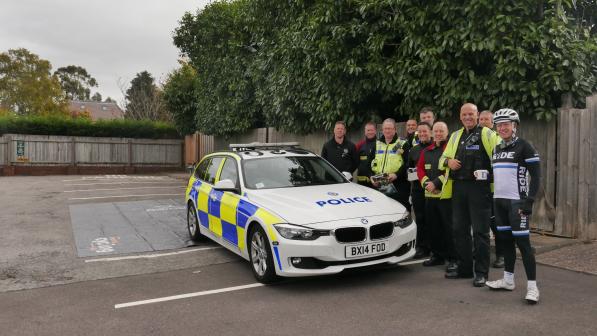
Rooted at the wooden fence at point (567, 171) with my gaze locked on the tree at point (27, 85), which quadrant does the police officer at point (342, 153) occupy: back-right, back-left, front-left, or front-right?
front-left

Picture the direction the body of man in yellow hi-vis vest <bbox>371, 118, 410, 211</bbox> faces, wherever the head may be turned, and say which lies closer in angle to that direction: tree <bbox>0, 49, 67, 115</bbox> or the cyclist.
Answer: the cyclist

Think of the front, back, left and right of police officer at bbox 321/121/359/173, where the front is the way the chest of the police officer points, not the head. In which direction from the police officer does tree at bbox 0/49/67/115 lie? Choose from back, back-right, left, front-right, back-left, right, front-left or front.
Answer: back-right

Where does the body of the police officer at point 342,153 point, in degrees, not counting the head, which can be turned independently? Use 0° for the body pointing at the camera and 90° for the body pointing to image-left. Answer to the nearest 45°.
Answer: approximately 0°

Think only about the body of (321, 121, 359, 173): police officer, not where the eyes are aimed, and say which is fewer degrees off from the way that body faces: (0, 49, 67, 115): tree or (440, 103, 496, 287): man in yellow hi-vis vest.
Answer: the man in yellow hi-vis vest

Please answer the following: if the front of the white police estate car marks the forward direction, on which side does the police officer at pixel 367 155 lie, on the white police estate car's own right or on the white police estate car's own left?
on the white police estate car's own left

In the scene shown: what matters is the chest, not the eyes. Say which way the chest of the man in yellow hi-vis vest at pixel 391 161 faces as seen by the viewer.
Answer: toward the camera

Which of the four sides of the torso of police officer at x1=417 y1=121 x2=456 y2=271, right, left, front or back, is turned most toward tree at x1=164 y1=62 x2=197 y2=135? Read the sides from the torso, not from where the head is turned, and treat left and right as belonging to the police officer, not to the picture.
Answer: right

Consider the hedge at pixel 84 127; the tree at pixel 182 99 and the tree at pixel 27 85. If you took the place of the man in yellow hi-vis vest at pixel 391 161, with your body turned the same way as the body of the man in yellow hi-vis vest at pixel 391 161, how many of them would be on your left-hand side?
0

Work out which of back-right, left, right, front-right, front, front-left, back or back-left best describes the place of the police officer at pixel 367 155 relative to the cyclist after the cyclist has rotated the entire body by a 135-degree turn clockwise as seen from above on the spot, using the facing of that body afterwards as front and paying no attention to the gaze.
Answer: front-left

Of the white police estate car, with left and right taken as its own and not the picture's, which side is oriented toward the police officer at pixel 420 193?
left

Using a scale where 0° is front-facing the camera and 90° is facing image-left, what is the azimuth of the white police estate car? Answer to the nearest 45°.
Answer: approximately 315°

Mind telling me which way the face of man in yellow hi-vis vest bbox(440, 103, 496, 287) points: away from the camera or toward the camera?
toward the camera

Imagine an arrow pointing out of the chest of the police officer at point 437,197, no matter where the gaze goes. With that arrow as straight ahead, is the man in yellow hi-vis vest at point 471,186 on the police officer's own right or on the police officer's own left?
on the police officer's own left

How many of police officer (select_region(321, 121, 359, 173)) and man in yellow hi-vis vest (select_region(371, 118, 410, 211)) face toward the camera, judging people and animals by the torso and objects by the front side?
2

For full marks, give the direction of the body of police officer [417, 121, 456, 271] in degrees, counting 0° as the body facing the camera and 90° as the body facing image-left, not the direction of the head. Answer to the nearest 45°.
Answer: approximately 45°

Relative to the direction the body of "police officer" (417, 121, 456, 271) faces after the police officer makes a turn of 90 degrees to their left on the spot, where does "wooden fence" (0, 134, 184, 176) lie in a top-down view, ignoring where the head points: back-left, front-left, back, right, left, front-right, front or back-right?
back
